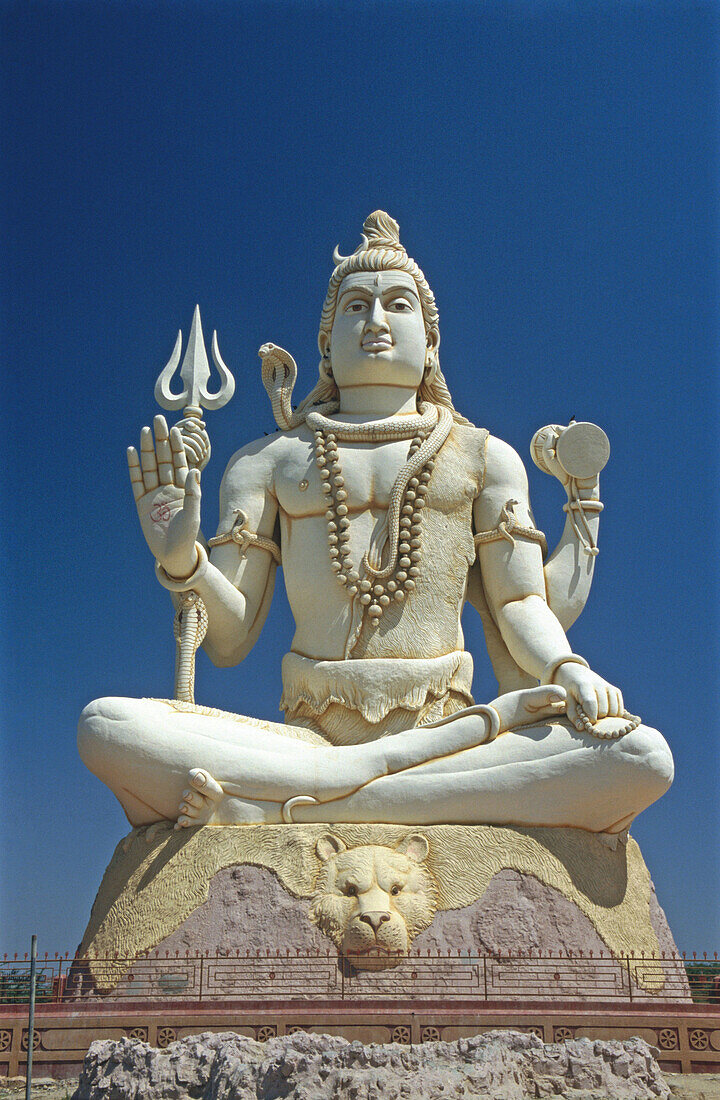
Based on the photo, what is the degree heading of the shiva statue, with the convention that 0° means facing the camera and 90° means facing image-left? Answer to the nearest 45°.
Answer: approximately 0°
